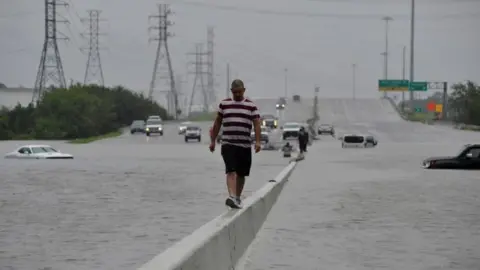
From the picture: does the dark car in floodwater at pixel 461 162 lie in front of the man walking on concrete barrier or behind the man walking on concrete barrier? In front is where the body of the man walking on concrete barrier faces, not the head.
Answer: behind

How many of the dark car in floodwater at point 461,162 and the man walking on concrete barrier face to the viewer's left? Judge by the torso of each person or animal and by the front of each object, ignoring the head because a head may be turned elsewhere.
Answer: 1

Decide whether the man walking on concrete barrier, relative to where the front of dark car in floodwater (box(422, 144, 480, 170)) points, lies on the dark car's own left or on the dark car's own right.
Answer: on the dark car's own left

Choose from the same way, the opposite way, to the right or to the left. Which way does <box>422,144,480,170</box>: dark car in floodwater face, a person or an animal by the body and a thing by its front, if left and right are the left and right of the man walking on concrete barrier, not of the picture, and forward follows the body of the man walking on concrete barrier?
to the right

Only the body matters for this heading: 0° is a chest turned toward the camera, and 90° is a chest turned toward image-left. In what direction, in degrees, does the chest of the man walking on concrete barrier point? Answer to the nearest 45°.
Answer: approximately 0°

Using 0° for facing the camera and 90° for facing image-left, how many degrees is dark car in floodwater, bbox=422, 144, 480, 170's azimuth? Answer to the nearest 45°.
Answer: approximately 90°
